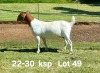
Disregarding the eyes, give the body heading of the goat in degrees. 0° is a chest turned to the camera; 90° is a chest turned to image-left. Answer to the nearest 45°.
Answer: approximately 90°
